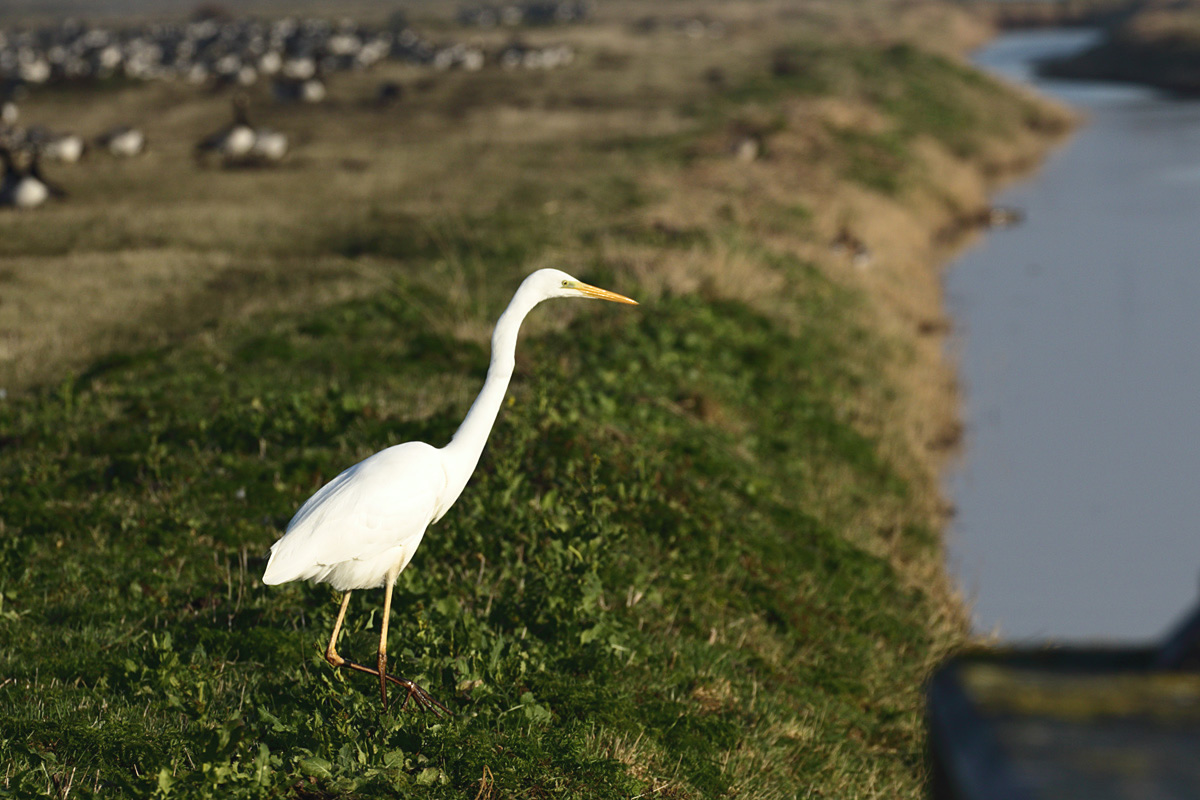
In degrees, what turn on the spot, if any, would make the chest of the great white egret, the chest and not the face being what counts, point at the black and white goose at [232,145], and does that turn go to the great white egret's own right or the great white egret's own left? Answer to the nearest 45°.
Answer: approximately 90° to the great white egret's own left

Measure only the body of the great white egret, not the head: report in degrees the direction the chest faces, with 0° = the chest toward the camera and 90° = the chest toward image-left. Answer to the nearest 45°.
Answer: approximately 270°
